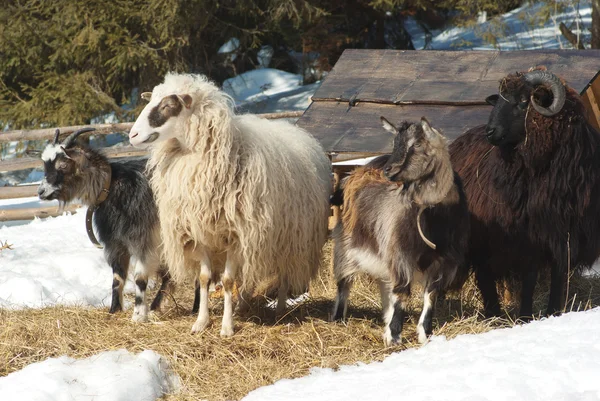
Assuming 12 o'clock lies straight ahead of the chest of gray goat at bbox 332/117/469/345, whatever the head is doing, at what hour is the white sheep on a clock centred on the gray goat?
The white sheep is roughly at 5 o'clock from the gray goat.

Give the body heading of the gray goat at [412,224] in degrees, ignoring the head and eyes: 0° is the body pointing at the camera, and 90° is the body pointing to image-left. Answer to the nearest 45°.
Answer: approximately 315°

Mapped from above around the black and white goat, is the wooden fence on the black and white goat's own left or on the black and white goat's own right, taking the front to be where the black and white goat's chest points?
on the black and white goat's own right

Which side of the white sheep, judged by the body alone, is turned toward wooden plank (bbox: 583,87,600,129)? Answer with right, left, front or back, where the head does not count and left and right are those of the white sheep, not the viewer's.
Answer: back

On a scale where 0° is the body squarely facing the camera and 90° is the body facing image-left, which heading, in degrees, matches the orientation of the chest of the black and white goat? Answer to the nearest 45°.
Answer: approximately 45°

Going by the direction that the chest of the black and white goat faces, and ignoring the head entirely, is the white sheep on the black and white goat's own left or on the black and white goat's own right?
on the black and white goat's own left
